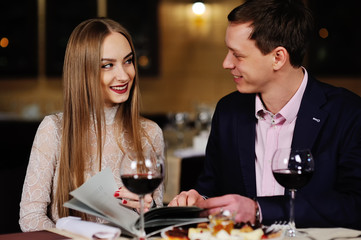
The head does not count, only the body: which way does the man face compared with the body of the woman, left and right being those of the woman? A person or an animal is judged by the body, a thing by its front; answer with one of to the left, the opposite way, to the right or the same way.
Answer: to the right

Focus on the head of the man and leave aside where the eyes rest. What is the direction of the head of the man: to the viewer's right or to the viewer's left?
to the viewer's left

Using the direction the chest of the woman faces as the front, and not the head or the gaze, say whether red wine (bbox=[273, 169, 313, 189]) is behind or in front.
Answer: in front

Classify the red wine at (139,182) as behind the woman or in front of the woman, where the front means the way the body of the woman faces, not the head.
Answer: in front

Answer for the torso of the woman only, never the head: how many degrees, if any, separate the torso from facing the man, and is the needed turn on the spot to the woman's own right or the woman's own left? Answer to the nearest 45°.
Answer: approximately 45° to the woman's own left

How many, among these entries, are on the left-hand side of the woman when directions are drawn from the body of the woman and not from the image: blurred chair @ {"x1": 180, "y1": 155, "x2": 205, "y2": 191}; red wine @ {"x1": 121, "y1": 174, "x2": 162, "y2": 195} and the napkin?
1

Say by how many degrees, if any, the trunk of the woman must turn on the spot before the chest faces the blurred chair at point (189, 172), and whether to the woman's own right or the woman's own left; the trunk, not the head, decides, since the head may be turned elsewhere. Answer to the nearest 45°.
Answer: approximately 90° to the woman's own left

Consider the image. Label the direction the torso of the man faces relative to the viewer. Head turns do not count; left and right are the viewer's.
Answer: facing the viewer and to the left of the viewer

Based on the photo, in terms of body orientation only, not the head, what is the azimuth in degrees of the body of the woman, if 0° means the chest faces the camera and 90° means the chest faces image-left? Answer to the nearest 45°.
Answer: approximately 315°

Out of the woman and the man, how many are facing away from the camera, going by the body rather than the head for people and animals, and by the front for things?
0

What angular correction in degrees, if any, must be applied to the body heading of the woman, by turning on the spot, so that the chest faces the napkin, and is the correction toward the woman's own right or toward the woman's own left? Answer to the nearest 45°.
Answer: approximately 45° to the woman's own right

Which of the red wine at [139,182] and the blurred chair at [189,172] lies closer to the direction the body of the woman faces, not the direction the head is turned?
the red wine
